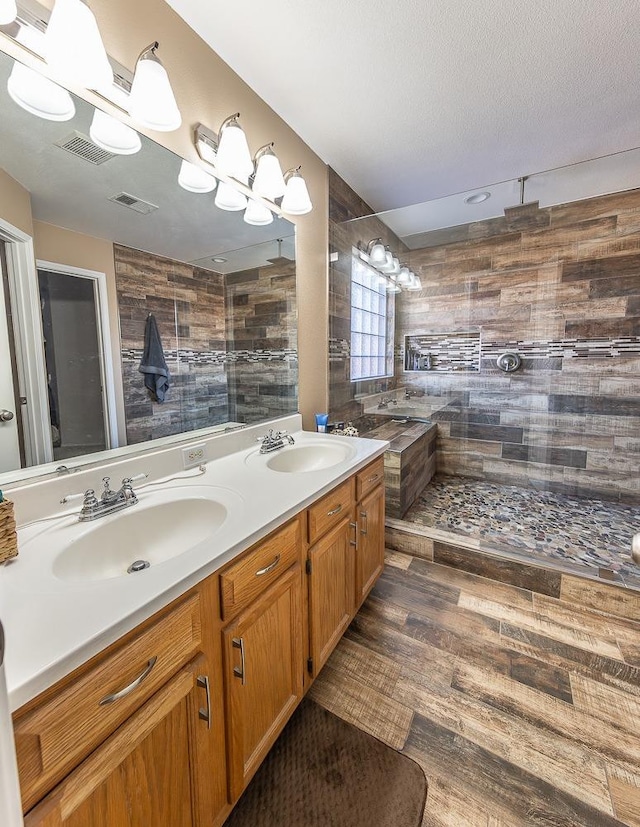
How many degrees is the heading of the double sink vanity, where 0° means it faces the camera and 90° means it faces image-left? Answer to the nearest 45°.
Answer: approximately 315°

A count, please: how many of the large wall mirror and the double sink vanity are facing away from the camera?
0

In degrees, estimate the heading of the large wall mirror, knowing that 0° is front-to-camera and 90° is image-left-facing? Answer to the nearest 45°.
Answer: approximately 315°

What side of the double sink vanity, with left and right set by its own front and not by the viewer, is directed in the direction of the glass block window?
left
